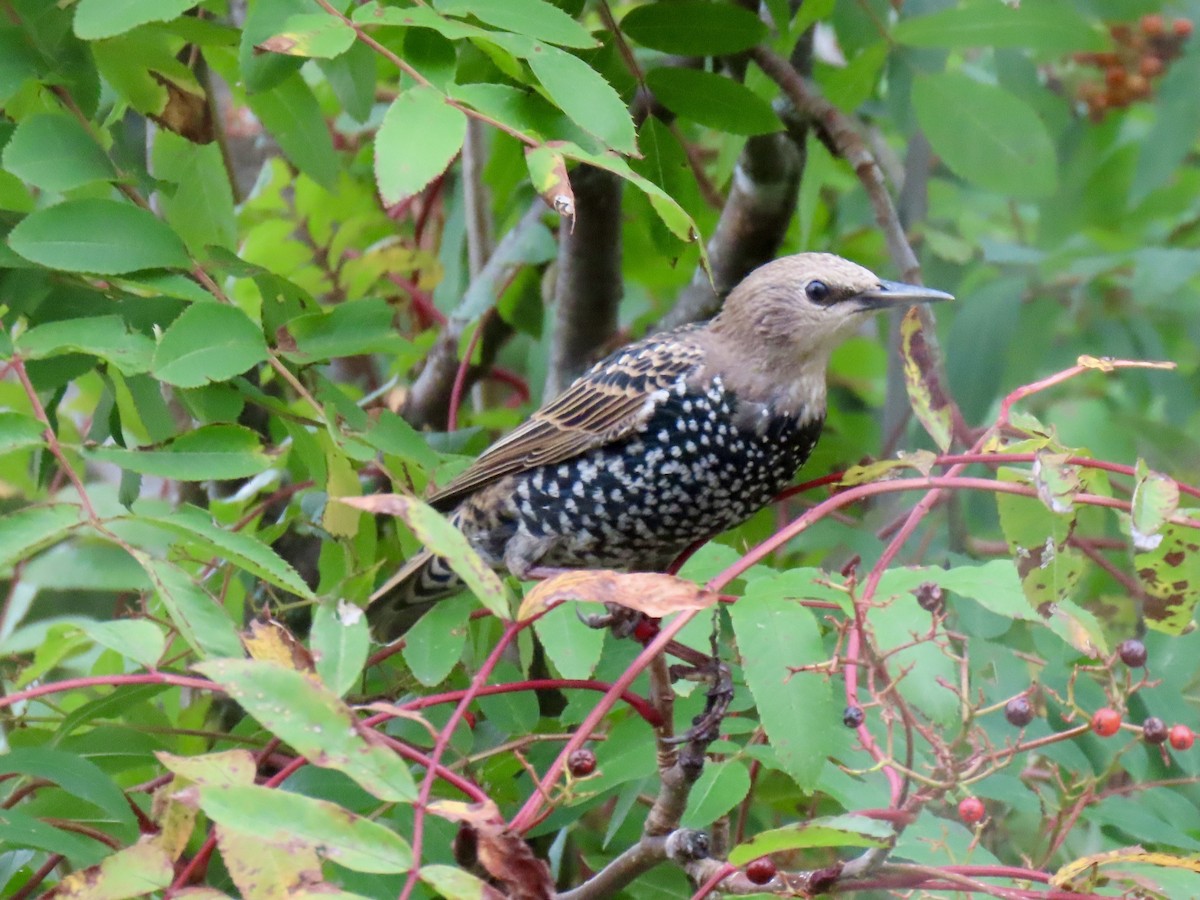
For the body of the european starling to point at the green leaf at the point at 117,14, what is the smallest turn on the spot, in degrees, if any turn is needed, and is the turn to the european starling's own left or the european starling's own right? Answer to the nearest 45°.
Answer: approximately 135° to the european starling's own right

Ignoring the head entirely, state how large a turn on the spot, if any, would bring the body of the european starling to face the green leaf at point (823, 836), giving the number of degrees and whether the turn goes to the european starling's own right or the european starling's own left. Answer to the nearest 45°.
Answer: approximately 90° to the european starling's own right

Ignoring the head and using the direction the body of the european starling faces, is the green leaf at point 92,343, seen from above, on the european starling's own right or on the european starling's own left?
on the european starling's own right

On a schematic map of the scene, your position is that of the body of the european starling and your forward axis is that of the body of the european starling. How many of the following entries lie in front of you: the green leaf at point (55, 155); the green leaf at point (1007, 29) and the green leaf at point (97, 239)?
1

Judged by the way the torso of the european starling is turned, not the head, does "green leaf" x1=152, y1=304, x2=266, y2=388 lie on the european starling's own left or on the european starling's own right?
on the european starling's own right

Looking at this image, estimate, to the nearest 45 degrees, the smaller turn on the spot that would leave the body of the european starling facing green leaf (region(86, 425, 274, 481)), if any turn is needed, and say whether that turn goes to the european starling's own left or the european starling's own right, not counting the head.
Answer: approximately 135° to the european starling's own right

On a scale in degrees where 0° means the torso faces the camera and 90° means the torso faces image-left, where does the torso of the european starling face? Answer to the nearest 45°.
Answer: approximately 270°

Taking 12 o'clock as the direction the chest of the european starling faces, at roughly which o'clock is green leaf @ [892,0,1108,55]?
The green leaf is roughly at 12 o'clock from the european starling.
